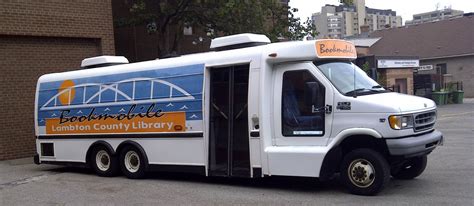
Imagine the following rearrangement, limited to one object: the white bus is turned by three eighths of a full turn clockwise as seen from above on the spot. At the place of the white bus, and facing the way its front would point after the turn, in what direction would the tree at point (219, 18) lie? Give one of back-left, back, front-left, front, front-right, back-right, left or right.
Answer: right

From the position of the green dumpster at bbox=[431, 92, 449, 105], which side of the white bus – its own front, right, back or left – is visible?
left

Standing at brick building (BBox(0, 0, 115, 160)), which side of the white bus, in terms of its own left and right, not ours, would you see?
back

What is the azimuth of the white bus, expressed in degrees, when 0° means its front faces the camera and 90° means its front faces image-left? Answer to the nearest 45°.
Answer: approximately 315°
